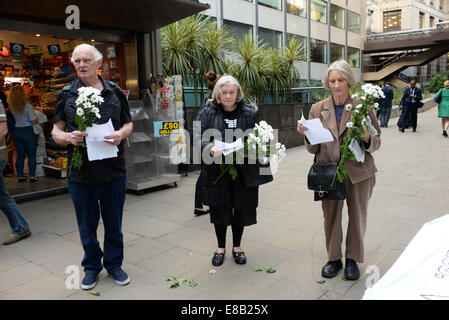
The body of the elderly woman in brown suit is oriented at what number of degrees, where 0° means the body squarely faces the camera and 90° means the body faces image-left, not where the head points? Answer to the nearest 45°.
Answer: approximately 0°

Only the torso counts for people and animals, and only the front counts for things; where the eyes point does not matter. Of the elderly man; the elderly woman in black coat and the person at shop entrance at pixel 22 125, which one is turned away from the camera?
the person at shop entrance

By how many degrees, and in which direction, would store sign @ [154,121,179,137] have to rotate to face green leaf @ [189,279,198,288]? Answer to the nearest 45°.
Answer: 0° — it already faces it

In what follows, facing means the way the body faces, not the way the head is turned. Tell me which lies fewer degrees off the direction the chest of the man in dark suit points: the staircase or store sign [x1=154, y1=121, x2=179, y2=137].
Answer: the store sign

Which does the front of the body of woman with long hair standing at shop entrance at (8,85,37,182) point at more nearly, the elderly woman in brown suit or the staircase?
the staircase

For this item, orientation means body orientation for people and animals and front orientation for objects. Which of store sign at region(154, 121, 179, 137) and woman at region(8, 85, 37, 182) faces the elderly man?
the store sign

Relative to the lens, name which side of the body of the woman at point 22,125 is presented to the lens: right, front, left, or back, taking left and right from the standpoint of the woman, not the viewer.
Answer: back
